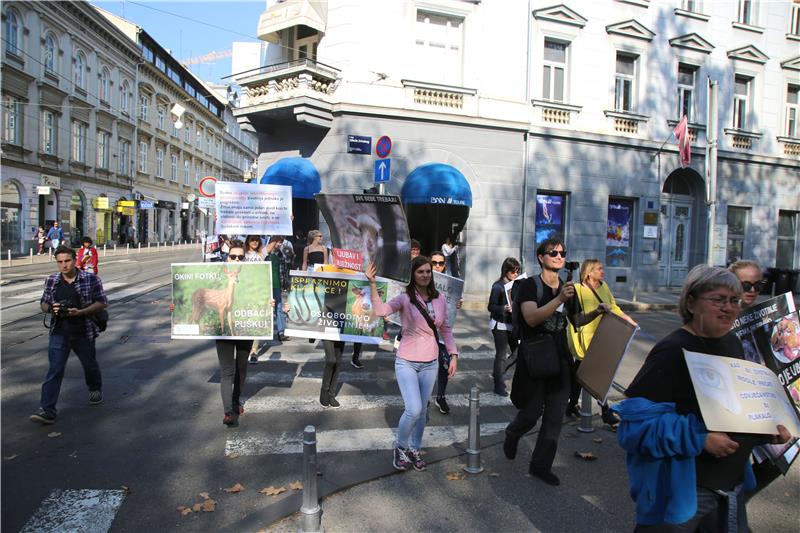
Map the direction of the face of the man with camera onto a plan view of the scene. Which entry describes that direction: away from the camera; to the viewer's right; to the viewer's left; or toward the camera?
toward the camera

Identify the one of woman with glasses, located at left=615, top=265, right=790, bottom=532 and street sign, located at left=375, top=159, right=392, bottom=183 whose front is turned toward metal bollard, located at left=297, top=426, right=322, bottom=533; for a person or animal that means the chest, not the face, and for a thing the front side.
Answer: the street sign

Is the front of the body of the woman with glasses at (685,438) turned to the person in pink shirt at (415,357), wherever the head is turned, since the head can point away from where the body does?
no

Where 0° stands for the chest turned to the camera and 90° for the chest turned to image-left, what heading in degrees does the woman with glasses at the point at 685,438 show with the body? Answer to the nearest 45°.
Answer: approximately 315°

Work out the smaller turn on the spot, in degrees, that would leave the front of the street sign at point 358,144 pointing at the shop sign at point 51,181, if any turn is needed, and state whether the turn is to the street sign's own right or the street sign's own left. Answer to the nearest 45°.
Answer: approximately 135° to the street sign's own right

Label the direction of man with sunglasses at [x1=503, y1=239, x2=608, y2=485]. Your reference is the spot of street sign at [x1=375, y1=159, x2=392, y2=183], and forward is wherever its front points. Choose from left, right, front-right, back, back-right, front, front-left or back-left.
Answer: front

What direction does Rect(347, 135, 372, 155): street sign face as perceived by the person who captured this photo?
facing the viewer

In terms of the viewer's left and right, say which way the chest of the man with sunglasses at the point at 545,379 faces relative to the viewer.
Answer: facing the viewer and to the right of the viewer

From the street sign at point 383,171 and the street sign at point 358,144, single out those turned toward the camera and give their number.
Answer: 2

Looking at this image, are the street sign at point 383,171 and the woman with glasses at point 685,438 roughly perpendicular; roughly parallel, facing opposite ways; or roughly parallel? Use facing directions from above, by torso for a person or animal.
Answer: roughly parallel

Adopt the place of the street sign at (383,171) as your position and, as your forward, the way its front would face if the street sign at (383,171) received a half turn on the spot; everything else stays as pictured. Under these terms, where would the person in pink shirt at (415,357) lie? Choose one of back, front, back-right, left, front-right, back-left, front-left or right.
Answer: back

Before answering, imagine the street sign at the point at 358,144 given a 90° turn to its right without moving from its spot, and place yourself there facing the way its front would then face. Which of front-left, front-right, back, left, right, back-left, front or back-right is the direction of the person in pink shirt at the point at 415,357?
left

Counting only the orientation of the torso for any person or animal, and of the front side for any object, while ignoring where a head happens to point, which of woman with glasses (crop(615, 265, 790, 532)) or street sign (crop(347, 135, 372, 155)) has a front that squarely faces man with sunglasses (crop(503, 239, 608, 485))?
the street sign

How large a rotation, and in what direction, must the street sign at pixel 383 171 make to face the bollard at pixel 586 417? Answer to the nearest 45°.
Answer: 0° — it already faces it

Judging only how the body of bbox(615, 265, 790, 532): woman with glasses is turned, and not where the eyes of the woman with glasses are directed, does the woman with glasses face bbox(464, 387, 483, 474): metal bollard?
no
